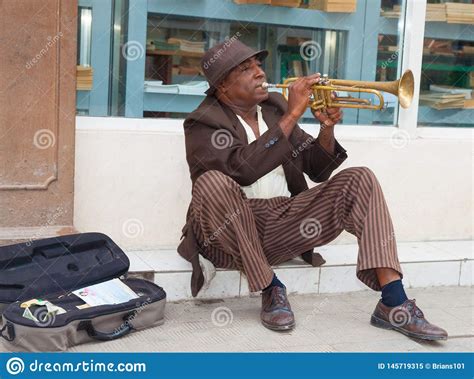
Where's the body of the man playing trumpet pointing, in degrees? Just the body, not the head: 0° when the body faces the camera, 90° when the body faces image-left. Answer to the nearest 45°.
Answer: approximately 315°
